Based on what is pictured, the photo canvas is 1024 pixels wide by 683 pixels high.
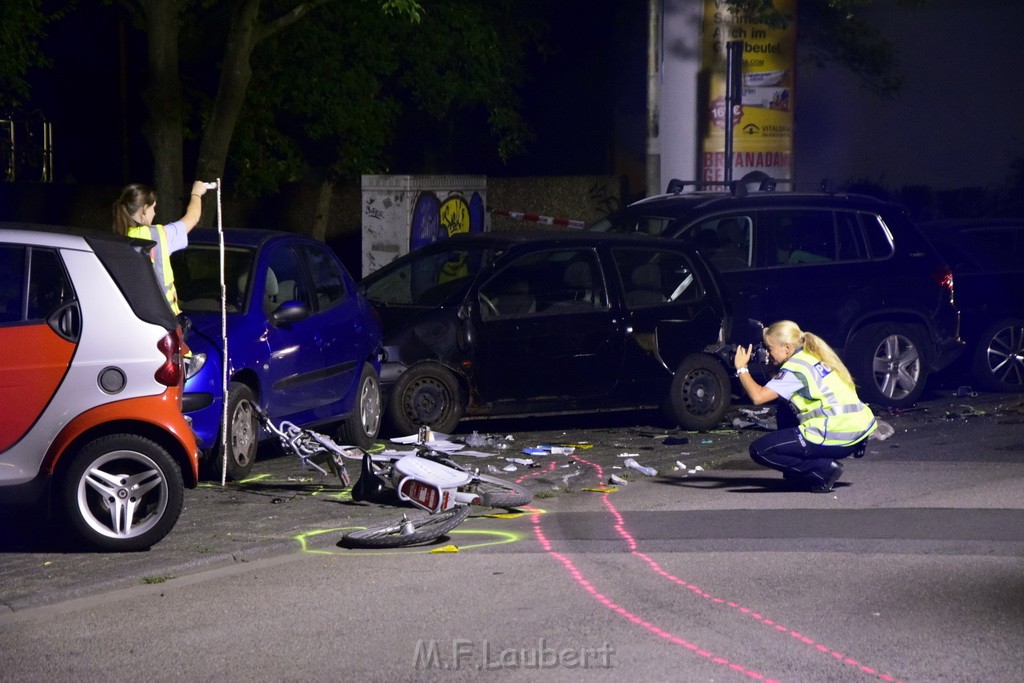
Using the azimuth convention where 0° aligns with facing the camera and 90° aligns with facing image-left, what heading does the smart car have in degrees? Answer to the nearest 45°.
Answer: approximately 90°

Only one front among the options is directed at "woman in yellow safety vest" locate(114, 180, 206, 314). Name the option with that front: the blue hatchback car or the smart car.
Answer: the blue hatchback car

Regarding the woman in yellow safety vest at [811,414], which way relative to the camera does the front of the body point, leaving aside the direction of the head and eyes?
to the viewer's left

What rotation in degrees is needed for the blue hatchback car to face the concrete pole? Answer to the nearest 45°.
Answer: approximately 180°

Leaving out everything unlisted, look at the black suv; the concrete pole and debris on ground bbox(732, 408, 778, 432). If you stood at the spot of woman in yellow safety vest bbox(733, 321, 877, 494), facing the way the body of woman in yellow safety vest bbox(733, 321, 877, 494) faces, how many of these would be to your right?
3

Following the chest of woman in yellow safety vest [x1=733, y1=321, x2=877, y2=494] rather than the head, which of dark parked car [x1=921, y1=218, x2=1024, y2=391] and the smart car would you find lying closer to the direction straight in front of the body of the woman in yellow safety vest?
the smart car

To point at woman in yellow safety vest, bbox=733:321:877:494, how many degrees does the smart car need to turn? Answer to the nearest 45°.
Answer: approximately 180°

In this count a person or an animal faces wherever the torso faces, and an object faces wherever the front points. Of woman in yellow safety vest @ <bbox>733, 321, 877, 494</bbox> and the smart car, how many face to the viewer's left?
2

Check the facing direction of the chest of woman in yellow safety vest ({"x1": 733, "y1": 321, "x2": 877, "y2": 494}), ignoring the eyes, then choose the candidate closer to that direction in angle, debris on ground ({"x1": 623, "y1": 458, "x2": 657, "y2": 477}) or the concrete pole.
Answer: the debris on ground

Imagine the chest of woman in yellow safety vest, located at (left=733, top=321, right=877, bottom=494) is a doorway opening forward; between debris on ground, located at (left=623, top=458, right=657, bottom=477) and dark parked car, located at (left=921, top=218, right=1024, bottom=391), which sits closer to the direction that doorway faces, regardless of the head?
the debris on ground
